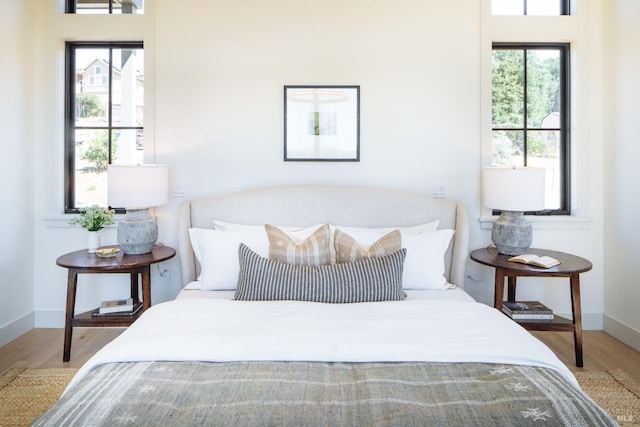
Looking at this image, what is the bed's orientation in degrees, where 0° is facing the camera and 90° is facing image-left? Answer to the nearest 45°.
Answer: approximately 0°

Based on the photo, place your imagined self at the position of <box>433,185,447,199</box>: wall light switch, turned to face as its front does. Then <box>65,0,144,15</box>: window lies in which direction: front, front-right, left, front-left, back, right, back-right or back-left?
right

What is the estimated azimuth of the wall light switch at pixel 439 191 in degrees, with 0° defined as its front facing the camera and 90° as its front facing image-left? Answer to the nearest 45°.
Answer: approximately 0°

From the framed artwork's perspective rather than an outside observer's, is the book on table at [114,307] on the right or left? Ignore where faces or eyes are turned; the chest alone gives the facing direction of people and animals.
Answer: on its right
